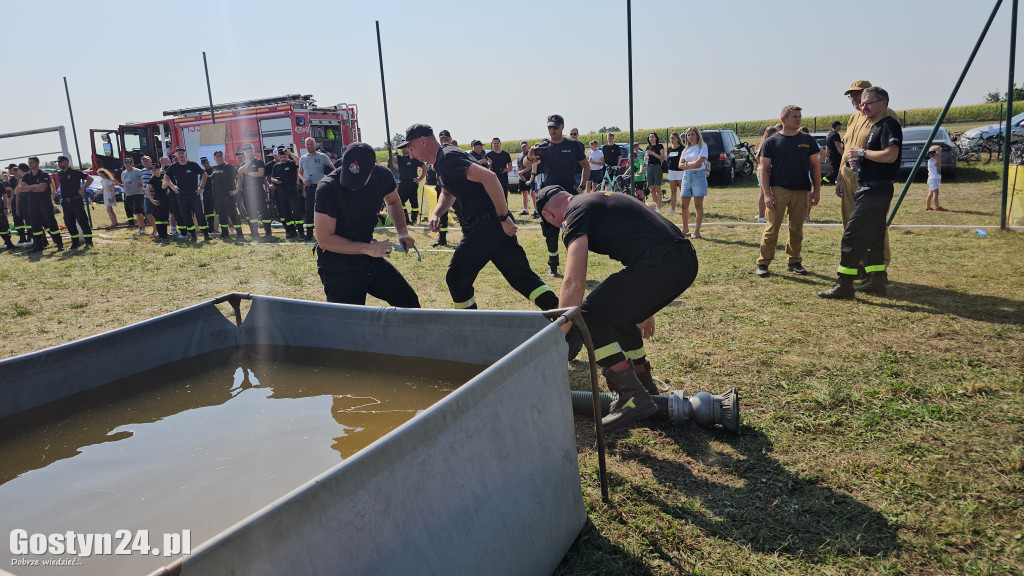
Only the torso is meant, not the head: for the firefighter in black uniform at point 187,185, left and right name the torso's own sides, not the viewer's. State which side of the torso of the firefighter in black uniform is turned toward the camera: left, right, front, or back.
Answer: front

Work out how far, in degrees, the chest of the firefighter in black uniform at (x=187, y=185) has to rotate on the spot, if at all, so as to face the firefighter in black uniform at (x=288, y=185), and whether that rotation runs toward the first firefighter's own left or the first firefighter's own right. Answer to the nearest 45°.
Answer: approximately 45° to the first firefighter's own left

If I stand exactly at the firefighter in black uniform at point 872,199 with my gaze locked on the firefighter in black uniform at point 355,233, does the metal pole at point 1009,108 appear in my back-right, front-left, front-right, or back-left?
back-right

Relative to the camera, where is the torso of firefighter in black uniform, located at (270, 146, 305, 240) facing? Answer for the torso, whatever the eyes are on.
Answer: toward the camera

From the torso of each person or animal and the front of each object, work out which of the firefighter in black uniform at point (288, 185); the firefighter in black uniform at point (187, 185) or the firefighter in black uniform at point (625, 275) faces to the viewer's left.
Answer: the firefighter in black uniform at point (625, 275)

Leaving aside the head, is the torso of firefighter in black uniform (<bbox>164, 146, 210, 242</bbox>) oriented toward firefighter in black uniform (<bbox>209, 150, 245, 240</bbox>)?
no

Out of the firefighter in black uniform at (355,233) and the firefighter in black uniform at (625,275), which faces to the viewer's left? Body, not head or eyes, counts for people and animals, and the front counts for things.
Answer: the firefighter in black uniform at (625,275)

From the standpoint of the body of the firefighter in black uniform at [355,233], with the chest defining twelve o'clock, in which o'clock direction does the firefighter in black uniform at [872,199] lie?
the firefighter in black uniform at [872,199] is roughly at 10 o'clock from the firefighter in black uniform at [355,233].

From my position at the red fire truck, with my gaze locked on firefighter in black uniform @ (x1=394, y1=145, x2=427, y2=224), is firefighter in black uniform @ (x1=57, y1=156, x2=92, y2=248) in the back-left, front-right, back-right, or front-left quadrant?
front-right

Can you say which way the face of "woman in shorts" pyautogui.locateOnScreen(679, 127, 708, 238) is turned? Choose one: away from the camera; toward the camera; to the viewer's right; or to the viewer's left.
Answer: toward the camera

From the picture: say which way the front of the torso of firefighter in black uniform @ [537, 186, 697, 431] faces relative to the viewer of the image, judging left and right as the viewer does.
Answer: facing to the left of the viewer

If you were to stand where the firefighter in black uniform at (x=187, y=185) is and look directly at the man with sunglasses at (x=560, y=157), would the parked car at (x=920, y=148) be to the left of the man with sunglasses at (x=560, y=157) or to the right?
left

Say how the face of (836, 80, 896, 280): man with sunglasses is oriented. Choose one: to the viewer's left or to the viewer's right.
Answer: to the viewer's left

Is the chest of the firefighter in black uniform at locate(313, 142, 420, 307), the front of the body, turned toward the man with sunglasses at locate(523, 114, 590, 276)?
no

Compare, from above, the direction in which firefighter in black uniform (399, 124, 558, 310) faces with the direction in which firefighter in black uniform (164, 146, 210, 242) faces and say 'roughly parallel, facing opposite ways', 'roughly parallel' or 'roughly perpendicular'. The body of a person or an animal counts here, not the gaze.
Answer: roughly perpendicular
